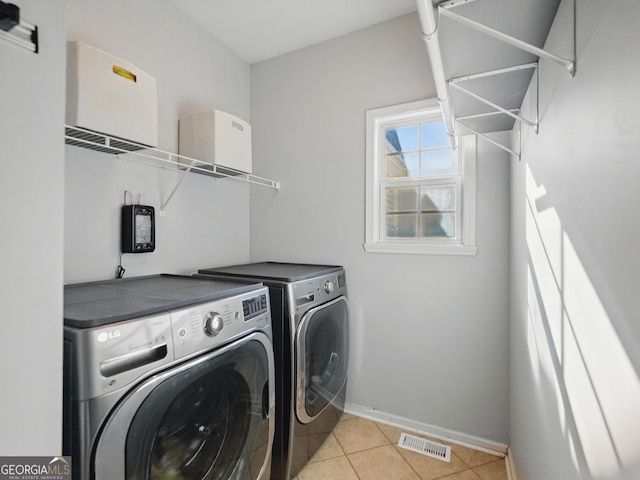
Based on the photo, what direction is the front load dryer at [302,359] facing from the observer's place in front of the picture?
facing the viewer and to the right of the viewer

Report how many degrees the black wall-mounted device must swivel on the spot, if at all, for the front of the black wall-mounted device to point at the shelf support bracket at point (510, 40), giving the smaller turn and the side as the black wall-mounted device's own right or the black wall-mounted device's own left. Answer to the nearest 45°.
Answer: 0° — it already faces it

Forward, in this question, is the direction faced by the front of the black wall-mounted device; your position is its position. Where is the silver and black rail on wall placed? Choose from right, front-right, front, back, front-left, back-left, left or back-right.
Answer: front-right

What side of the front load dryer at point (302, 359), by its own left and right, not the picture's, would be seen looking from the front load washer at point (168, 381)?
right

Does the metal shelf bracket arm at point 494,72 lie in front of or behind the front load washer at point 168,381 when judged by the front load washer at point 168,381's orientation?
in front

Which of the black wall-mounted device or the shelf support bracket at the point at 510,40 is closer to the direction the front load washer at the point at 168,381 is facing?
the shelf support bracket

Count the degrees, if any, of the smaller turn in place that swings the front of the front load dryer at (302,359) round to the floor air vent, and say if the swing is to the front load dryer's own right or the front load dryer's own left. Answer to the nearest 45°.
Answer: approximately 45° to the front load dryer's own left

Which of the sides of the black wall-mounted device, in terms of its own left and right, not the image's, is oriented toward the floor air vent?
front

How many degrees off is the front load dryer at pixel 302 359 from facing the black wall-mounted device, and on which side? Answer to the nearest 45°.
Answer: approximately 135° to its right
